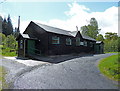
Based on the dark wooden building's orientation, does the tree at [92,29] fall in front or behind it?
behind

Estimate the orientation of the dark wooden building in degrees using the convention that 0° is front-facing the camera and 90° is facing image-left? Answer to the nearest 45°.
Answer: approximately 45°
